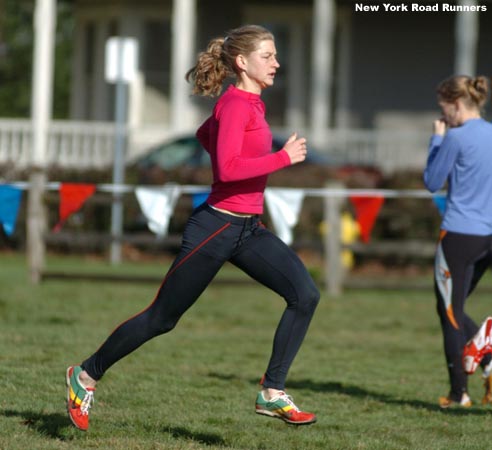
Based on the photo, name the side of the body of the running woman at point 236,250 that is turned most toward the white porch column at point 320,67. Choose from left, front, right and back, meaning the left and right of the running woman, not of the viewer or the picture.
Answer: left

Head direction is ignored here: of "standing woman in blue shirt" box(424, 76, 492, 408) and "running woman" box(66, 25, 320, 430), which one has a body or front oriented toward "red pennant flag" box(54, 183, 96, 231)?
"standing woman in blue shirt" box(424, 76, 492, 408)

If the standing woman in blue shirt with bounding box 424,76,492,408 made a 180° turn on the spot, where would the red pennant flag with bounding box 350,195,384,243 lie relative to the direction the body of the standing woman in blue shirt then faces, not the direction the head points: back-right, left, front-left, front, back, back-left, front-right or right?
back-left

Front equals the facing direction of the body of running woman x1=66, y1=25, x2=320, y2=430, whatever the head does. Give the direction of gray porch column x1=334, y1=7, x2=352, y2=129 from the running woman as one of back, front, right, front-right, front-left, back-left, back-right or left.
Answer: left

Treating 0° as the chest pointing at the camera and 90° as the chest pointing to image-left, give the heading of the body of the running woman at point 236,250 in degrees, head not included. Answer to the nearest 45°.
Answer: approximately 270°

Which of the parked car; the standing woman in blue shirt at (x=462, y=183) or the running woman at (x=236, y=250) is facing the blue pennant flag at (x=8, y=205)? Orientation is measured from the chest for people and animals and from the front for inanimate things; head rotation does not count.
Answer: the standing woman in blue shirt at (x=462, y=183)

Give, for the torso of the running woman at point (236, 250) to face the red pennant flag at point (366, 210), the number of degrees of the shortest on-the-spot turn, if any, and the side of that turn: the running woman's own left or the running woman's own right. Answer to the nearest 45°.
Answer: approximately 90° to the running woman's own left

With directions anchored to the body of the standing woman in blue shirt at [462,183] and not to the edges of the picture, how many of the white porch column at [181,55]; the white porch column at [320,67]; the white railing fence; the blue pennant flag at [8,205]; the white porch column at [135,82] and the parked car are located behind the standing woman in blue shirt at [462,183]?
0

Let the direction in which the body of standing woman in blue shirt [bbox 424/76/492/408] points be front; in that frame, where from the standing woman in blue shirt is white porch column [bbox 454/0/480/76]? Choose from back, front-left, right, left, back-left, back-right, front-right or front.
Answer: front-right

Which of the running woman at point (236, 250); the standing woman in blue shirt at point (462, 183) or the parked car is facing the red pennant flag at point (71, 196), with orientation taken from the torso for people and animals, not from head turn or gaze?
the standing woman in blue shirt at point (462, 183)

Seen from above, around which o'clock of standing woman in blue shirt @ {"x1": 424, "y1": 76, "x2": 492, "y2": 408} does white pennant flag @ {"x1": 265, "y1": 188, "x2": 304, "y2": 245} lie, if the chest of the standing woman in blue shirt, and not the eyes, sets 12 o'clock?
The white pennant flag is roughly at 1 o'clock from the standing woman in blue shirt.

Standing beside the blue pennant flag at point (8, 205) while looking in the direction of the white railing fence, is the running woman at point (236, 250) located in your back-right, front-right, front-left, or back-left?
back-right
